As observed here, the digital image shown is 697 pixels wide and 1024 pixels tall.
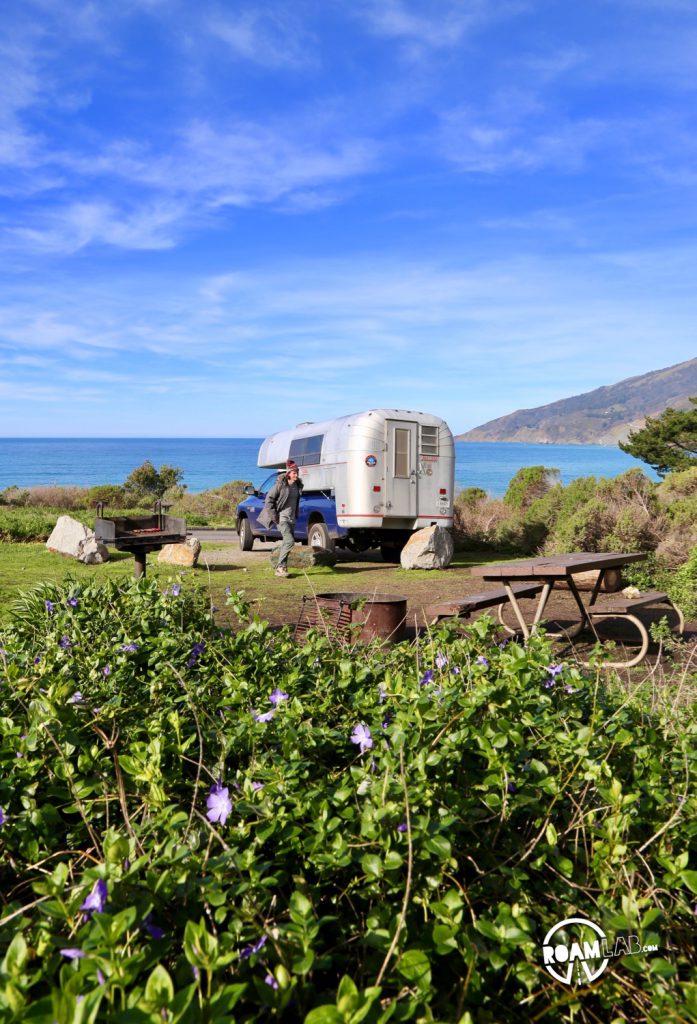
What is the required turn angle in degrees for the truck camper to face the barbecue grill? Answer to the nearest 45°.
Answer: approximately 90° to its left

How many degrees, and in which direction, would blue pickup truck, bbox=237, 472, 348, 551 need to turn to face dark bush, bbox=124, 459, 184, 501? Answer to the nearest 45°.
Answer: approximately 45° to its right

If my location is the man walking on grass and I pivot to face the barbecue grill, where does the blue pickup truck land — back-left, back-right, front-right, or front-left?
back-right

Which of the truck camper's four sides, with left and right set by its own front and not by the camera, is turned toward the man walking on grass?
left

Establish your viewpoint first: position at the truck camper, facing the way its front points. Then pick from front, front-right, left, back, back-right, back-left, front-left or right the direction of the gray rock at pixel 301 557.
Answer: left

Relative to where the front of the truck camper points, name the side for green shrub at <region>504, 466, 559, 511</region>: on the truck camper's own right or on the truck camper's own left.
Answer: on the truck camper's own right

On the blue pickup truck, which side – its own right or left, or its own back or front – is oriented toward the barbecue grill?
left

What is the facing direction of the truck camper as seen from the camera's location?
facing away from the viewer and to the left of the viewer

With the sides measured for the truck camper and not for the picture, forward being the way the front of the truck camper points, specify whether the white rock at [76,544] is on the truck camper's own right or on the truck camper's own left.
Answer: on the truck camper's own left

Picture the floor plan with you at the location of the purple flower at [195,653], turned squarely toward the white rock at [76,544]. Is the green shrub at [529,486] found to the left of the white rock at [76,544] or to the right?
right
